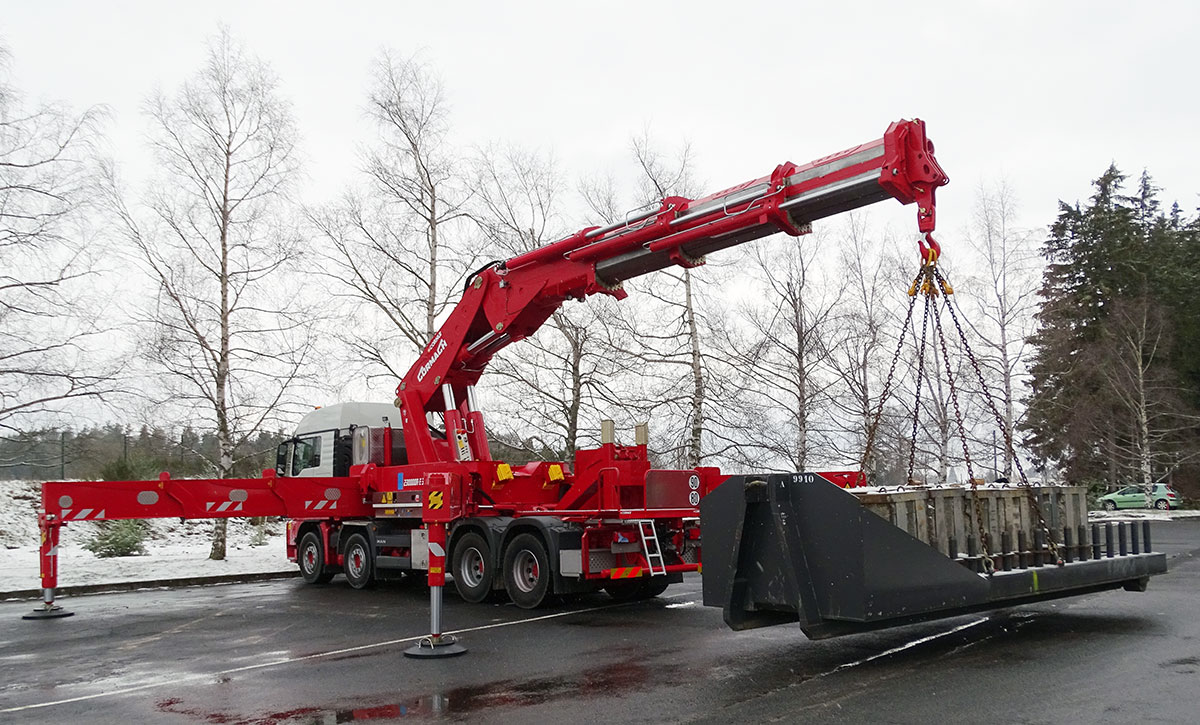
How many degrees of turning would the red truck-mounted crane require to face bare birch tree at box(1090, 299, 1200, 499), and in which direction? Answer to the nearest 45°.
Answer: approximately 90° to its right

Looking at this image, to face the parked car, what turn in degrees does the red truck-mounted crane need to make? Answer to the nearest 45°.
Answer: approximately 90° to its right

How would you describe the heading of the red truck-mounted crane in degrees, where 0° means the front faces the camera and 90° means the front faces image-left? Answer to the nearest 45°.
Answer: approximately 135°
